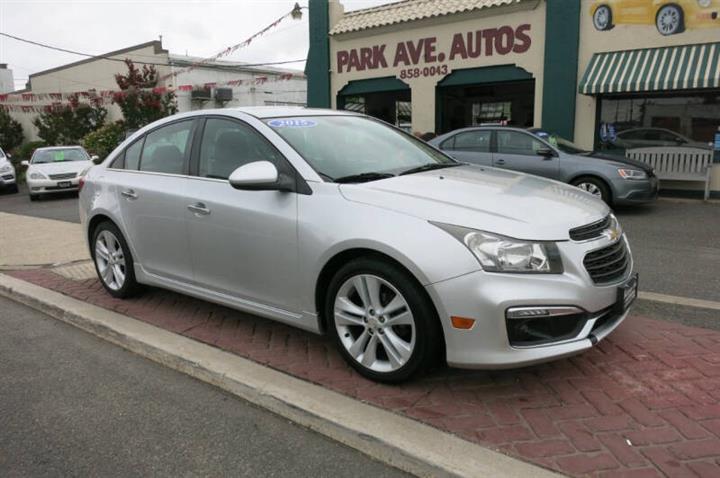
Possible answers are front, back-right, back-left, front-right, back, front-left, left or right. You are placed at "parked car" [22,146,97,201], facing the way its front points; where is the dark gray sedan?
front-left

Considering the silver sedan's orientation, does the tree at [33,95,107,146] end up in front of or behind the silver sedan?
behind

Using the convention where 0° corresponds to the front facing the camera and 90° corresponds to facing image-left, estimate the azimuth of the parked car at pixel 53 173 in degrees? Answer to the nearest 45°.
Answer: approximately 0°

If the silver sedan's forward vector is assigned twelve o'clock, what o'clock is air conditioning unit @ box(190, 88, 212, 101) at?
The air conditioning unit is roughly at 7 o'clock from the silver sedan.

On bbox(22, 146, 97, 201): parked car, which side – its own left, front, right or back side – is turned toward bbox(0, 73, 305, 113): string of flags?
back

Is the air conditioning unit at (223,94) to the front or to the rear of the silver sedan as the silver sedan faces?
to the rear

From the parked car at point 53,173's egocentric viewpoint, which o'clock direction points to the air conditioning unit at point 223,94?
The air conditioning unit is roughly at 7 o'clock from the parked car.

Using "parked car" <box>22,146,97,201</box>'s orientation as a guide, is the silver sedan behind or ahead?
ahead

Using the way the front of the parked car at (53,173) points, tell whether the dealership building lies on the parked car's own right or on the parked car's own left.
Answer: on the parked car's own left

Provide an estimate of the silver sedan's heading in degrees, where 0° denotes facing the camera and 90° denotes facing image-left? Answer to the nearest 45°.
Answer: approximately 315°

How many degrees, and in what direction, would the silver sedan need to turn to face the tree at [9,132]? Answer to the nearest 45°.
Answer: approximately 180°
